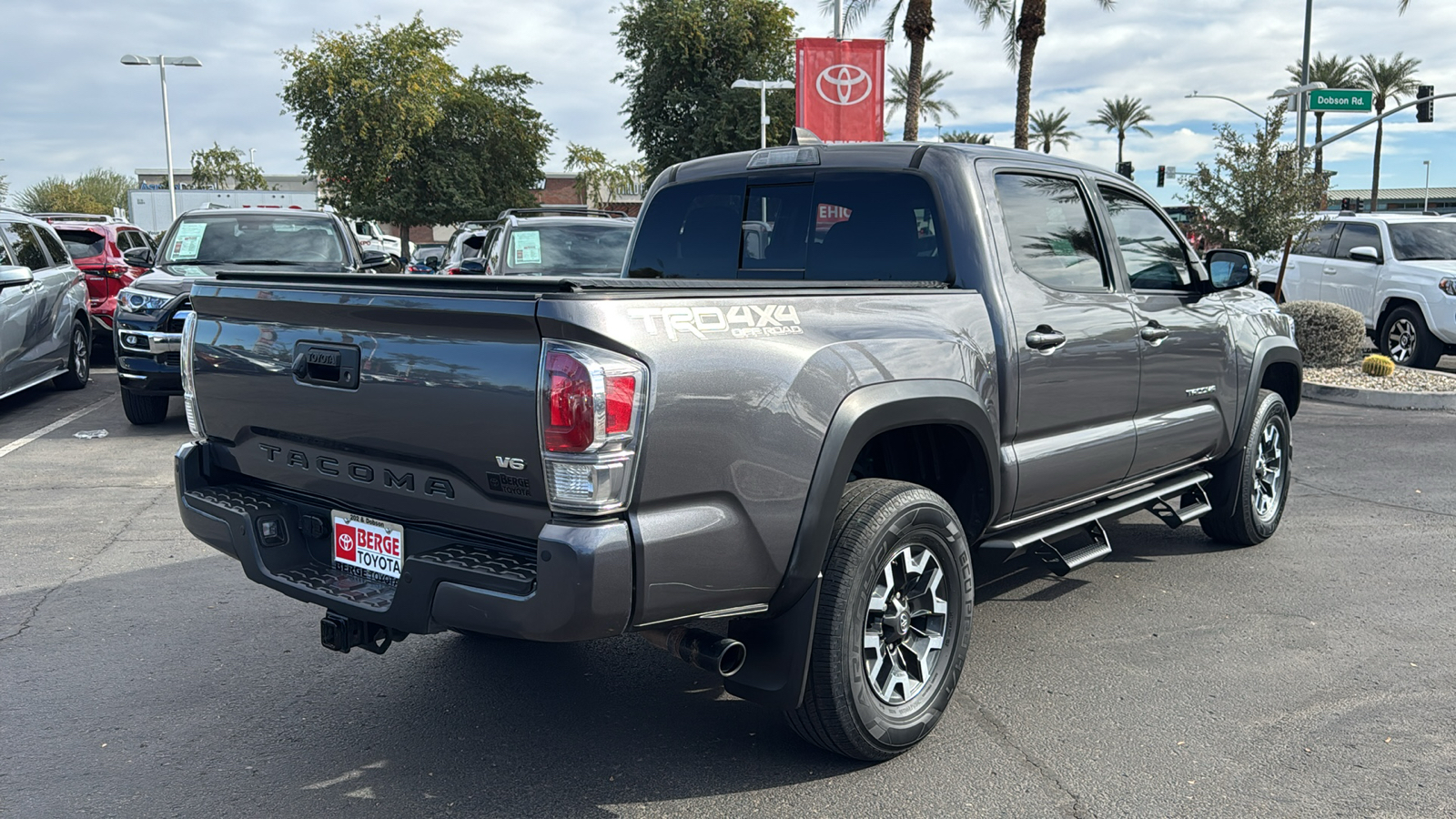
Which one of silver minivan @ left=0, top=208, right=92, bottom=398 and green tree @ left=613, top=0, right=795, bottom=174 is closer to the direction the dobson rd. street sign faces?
the silver minivan

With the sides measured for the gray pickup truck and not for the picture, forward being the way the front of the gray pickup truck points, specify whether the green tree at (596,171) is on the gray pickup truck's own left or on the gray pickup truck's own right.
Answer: on the gray pickup truck's own left

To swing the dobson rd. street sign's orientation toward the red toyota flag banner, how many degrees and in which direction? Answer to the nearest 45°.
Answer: approximately 45° to its right

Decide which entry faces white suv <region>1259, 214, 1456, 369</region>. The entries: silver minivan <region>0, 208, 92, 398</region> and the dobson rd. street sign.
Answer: the dobson rd. street sign

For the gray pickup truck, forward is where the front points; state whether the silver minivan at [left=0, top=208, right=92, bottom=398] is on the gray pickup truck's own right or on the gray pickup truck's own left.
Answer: on the gray pickup truck's own left

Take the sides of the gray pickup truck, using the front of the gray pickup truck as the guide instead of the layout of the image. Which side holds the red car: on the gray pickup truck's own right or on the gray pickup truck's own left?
on the gray pickup truck's own left

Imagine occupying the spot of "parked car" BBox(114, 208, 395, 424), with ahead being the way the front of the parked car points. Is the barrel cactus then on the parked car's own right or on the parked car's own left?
on the parked car's own left

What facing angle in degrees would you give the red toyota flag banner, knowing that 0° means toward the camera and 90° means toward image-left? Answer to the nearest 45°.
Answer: approximately 0°

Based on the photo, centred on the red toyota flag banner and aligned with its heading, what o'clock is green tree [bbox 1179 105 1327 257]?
The green tree is roughly at 10 o'clock from the red toyota flag banner.

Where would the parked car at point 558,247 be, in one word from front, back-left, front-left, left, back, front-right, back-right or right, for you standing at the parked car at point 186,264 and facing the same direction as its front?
left

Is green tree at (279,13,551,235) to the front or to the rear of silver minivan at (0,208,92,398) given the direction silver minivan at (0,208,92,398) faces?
to the rear

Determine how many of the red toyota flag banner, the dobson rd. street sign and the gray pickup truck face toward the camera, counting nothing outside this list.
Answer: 2

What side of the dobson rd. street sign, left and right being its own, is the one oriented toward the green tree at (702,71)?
right
